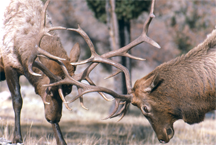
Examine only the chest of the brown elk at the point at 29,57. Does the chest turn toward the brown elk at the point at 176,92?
yes

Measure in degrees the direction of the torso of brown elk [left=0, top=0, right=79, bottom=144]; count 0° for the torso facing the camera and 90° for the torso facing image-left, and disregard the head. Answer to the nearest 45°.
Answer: approximately 315°

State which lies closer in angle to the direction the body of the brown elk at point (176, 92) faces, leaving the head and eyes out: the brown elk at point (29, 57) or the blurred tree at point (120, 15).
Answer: the brown elk

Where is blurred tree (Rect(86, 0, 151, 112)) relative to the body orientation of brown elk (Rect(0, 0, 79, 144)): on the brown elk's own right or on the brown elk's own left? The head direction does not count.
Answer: on the brown elk's own left

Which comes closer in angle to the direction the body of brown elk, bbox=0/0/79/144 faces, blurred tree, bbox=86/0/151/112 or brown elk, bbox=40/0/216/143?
the brown elk

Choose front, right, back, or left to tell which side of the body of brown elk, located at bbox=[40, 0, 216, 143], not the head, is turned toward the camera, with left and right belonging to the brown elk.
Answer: left

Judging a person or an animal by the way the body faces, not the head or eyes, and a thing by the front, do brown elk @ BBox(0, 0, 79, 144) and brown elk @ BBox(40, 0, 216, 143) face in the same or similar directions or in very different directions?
very different directions

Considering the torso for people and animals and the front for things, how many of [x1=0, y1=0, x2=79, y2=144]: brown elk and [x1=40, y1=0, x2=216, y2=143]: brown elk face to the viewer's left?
1

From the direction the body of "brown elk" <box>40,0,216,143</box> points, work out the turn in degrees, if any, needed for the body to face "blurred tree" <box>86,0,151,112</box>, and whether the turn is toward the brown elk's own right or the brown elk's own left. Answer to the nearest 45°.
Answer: approximately 90° to the brown elk's own right
